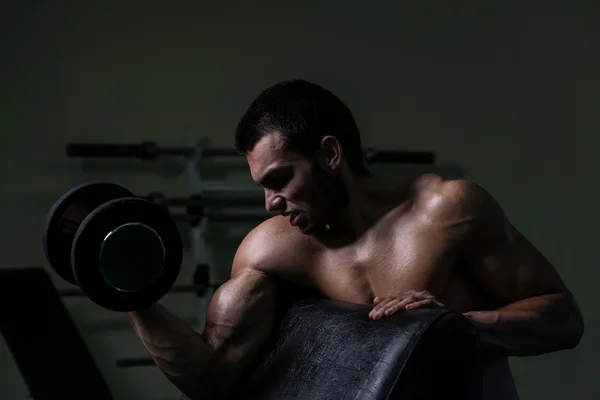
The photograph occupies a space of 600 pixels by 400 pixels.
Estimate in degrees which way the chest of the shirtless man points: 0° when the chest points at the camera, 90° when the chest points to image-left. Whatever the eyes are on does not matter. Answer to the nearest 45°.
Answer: approximately 45°

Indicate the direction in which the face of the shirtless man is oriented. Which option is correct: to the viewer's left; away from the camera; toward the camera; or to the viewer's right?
to the viewer's left

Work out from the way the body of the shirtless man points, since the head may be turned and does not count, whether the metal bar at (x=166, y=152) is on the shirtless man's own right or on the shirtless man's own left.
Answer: on the shirtless man's own right

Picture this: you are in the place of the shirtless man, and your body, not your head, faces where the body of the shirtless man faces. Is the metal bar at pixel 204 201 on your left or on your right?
on your right

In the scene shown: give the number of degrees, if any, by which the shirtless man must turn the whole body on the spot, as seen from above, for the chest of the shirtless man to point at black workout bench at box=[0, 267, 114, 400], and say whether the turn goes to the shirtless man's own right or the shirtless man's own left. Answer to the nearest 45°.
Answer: approximately 90° to the shirtless man's own right

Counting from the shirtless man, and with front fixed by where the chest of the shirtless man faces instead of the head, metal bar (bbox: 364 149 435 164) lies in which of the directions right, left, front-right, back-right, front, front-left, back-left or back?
back-right

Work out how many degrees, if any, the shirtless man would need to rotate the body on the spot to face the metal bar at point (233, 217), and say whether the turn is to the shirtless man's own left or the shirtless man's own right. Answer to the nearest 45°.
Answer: approximately 135° to the shirtless man's own right

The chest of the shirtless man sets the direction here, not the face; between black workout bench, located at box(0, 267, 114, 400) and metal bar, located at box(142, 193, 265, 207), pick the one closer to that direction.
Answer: the black workout bench
